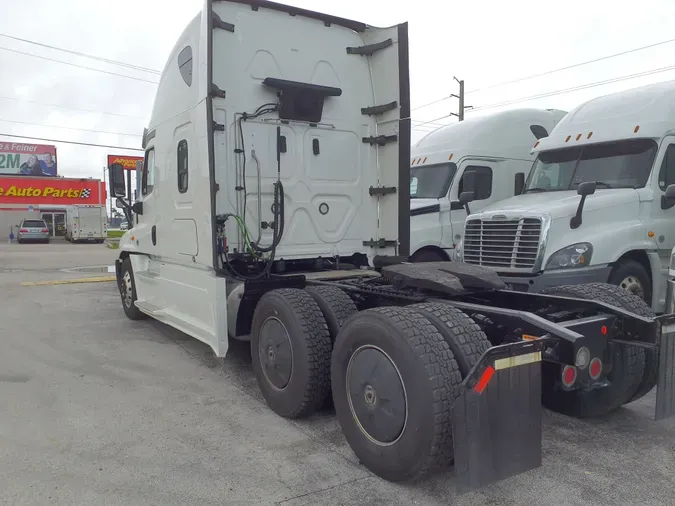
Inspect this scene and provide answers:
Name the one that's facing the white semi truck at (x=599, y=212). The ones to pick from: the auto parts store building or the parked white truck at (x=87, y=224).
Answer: the auto parts store building

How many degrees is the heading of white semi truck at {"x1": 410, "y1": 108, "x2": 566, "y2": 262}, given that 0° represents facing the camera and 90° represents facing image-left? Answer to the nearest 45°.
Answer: approximately 45°

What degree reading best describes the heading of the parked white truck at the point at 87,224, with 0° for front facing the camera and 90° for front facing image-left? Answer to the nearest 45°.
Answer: approximately 180°

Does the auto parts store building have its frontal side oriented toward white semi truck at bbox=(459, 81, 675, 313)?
yes

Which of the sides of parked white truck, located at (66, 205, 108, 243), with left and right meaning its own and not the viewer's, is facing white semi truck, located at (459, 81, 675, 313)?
back

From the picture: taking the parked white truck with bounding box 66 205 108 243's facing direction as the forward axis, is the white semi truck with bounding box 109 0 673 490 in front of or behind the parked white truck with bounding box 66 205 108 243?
behind

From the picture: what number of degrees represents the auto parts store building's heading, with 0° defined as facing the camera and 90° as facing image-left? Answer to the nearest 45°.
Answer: approximately 0°

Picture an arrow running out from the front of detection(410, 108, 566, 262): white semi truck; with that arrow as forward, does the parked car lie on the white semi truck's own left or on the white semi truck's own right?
on the white semi truck's own right

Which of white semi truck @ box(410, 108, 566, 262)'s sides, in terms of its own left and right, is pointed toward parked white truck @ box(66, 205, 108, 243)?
right

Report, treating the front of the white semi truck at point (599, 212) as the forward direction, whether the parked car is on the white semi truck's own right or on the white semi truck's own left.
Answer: on the white semi truck's own right
